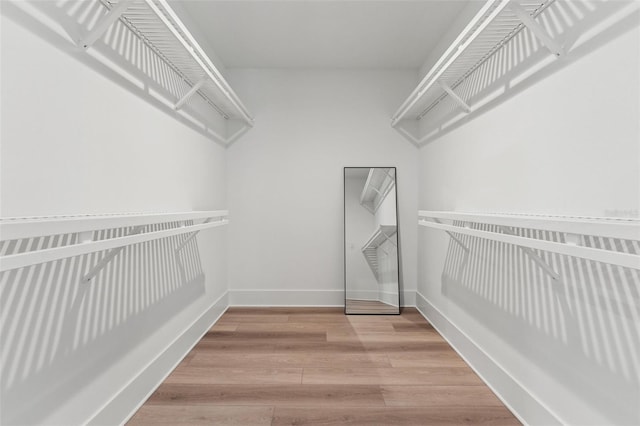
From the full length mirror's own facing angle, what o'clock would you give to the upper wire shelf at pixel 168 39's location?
The upper wire shelf is roughly at 1 o'clock from the full length mirror.

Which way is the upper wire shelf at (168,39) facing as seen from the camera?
to the viewer's right

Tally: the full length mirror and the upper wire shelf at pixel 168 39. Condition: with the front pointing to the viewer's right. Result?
1

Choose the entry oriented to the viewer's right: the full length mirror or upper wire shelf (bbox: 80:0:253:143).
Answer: the upper wire shelf

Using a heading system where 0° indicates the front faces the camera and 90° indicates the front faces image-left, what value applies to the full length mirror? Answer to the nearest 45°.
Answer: approximately 0°
